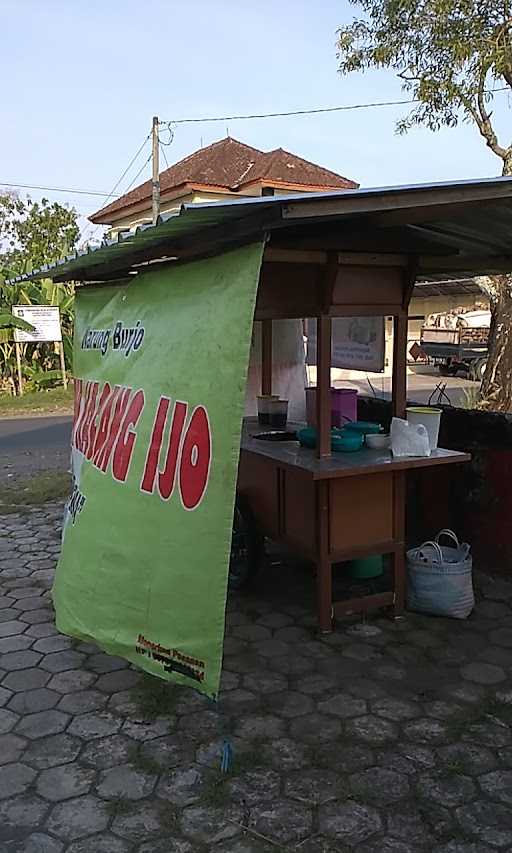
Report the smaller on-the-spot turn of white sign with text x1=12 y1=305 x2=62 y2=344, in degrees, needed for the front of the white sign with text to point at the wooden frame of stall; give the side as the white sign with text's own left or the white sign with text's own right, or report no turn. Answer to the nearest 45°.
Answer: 0° — it already faces it

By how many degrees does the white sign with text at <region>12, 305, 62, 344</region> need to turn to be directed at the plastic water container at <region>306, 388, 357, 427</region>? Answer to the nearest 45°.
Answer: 0° — it already faces it

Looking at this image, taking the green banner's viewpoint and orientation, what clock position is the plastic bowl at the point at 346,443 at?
The plastic bowl is roughly at 6 o'clock from the green banner.

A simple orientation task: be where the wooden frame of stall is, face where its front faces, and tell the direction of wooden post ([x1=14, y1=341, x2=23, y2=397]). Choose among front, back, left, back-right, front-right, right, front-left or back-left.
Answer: right

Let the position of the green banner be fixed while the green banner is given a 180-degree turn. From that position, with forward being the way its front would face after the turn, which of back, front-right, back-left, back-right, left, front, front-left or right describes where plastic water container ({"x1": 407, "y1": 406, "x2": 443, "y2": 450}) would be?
front

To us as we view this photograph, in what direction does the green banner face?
facing the viewer and to the left of the viewer

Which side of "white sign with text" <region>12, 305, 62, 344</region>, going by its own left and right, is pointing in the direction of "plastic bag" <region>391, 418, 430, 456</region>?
front

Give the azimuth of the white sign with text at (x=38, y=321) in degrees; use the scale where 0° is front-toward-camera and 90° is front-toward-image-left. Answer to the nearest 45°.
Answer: approximately 0°

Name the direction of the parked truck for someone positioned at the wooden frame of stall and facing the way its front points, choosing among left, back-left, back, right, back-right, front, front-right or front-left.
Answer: back-right

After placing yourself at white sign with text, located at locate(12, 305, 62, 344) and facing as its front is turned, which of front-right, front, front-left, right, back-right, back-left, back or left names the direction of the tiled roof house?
back-left

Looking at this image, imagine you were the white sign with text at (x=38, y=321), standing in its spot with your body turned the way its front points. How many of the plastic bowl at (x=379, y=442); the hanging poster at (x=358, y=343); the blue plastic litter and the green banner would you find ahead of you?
4

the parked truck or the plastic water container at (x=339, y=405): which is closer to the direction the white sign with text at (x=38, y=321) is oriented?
the plastic water container
